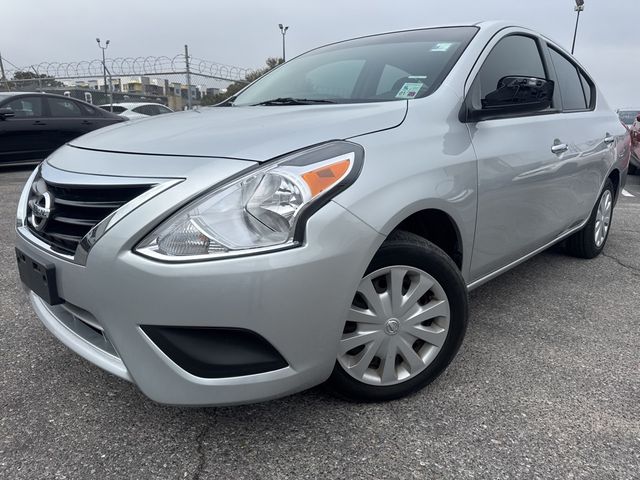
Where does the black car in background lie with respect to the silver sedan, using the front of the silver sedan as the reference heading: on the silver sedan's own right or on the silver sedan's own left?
on the silver sedan's own right

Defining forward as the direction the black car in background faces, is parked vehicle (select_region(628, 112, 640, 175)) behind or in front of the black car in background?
behind

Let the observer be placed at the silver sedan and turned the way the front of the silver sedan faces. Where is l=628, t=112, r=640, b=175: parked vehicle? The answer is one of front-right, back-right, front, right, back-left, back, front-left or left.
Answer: back

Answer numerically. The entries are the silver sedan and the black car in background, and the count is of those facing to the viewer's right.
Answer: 0

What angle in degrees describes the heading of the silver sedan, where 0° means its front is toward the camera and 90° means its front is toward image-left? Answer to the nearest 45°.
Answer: approximately 45°

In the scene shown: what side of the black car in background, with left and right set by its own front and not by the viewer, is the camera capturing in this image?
left

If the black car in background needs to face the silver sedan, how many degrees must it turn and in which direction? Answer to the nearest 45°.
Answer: approximately 90° to its left
